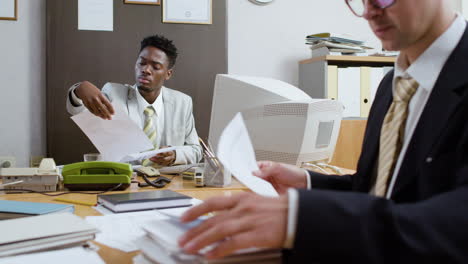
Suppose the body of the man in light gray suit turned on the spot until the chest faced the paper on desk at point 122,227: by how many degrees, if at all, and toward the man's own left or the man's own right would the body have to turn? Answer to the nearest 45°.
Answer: approximately 45° to the man's own left

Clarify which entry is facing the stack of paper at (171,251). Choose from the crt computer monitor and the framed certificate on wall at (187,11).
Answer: the framed certificate on wall

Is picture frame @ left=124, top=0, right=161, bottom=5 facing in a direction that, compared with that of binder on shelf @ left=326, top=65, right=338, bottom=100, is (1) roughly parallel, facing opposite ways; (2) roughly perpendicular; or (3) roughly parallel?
roughly parallel

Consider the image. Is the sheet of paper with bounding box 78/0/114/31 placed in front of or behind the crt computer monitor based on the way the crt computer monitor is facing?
in front

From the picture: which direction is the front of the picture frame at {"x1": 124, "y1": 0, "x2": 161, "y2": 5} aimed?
toward the camera

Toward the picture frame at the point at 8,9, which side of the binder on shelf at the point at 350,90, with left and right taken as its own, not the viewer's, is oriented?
right

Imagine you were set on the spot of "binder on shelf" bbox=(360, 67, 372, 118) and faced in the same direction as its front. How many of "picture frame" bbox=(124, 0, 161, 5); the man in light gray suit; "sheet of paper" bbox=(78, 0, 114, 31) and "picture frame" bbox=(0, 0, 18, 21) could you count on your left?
0

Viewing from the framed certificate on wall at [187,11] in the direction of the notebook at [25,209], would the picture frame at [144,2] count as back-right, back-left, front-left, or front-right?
front-right

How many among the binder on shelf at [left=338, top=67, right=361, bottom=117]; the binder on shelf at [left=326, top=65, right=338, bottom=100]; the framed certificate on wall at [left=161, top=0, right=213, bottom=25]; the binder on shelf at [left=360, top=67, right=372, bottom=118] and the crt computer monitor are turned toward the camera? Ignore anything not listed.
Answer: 4

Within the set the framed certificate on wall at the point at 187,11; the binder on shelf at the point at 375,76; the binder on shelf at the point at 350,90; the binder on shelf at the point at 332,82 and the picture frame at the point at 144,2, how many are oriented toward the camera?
5

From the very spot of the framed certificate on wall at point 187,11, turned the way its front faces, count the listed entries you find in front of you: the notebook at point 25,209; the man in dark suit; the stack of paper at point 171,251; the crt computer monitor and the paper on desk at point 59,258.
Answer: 5

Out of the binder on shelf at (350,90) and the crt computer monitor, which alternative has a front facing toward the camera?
the binder on shelf

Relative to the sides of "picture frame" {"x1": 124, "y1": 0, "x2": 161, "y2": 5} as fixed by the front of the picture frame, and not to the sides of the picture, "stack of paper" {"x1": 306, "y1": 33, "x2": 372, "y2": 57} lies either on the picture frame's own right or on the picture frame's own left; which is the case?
on the picture frame's own left

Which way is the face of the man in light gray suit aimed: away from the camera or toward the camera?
toward the camera

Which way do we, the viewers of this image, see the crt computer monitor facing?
facing away from the viewer and to the left of the viewer

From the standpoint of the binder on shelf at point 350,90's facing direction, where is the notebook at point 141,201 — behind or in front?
in front

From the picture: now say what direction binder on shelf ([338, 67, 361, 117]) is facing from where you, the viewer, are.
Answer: facing the viewer

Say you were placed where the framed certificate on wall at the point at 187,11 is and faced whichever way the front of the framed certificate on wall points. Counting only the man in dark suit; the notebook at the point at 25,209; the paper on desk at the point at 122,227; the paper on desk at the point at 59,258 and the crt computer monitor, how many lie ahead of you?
5

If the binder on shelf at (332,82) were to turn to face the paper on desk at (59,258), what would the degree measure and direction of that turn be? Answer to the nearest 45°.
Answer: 0° — it already faces it

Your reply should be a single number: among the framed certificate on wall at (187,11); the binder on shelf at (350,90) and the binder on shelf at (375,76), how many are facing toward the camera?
3

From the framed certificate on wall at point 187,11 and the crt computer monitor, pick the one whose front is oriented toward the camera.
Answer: the framed certificate on wall

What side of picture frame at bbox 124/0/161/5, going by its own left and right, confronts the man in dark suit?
front
